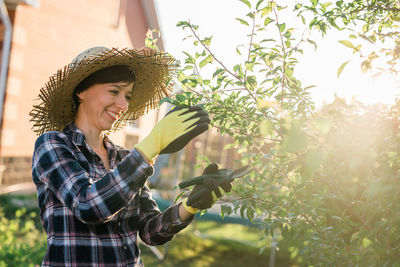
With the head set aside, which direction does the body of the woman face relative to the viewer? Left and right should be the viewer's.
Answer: facing the viewer and to the right of the viewer

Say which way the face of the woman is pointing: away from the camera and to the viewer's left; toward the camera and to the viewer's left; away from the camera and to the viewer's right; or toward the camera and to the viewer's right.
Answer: toward the camera and to the viewer's right

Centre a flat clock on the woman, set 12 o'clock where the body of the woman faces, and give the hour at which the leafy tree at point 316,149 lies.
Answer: The leafy tree is roughly at 11 o'clock from the woman.
